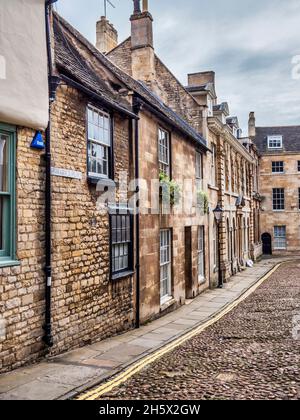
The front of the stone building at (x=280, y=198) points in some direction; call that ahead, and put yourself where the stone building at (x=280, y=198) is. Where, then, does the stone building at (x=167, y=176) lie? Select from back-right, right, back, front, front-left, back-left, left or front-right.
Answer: front

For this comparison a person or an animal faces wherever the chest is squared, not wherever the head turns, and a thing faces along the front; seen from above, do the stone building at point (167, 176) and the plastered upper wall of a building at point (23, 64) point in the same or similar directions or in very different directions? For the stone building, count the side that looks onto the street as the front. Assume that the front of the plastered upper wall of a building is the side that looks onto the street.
same or similar directions

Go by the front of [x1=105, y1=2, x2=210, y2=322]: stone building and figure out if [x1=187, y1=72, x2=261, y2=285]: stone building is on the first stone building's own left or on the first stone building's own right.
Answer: on the first stone building's own left

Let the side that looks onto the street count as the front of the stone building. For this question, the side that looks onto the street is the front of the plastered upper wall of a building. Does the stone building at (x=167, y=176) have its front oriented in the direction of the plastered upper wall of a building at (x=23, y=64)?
no

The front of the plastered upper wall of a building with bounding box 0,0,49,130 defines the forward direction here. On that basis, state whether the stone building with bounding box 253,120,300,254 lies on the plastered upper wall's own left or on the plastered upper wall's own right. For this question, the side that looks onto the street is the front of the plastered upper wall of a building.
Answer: on the plastered upper wall's own left

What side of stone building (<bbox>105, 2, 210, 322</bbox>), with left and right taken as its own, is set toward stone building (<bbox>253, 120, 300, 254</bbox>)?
left

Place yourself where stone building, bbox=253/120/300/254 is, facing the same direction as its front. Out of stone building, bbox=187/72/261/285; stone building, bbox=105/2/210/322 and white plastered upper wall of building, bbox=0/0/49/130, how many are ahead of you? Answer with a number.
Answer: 3

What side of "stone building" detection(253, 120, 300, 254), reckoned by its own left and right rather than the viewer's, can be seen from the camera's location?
front

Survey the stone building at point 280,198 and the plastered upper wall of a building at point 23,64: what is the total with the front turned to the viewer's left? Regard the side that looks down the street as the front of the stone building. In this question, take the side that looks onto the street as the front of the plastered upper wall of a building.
0

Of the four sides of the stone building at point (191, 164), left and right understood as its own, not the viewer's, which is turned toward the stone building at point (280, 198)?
left

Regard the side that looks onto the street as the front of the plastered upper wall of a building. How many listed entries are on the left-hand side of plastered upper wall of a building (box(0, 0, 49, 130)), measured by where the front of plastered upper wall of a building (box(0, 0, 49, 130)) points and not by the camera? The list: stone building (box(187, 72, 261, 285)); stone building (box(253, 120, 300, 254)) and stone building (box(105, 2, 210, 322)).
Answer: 3

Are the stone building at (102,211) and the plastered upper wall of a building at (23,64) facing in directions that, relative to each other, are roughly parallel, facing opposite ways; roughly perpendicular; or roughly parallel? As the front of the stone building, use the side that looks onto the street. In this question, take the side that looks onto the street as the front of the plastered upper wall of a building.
roughly parallel

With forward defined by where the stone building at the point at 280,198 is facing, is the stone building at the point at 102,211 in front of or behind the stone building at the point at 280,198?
in front

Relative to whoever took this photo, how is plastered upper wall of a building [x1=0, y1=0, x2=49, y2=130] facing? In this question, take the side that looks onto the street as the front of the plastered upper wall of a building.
facing the viewer and to the right of the viewer

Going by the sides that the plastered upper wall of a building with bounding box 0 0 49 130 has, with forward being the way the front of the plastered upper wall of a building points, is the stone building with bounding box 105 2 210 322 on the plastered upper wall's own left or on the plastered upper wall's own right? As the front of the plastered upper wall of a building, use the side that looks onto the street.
on the plastered upper wall's own left

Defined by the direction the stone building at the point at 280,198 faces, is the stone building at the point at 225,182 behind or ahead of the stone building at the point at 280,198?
ahead

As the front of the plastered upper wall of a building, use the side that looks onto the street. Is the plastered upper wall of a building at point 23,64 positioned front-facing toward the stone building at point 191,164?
no
